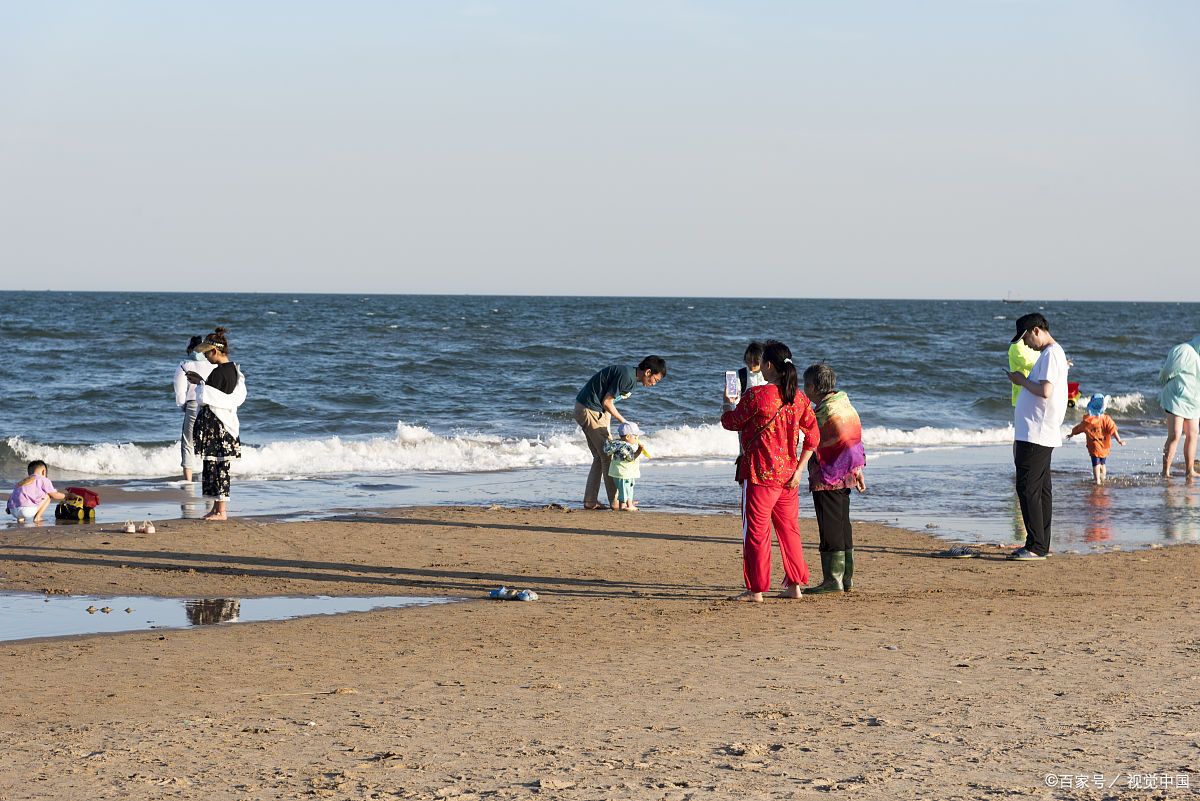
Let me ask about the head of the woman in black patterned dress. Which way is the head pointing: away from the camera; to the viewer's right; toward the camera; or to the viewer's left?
to the viewer's left

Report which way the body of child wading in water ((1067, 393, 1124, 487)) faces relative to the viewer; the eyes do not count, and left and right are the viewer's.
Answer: facing away from the viewer

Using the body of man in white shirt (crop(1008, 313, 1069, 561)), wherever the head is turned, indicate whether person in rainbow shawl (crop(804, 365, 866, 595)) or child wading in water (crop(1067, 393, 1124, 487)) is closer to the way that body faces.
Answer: the person in rainbow shawl

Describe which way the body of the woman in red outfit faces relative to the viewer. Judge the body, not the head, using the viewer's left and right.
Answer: facing away from the viewer and to the left of the viewer

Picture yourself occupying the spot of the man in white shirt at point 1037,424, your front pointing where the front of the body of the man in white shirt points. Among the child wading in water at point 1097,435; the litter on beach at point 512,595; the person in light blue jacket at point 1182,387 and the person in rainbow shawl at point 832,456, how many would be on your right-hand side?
2

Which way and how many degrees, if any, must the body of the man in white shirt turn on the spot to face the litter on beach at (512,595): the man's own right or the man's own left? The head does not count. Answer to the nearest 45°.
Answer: approximately 45° to the man's own left

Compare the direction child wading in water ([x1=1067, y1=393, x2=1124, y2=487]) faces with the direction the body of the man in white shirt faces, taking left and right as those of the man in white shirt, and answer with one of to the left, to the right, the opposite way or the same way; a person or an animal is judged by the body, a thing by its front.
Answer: to the right

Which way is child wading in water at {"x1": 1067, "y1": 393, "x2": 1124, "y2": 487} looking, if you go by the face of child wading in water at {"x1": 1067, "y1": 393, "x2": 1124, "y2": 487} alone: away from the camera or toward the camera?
away from the camera

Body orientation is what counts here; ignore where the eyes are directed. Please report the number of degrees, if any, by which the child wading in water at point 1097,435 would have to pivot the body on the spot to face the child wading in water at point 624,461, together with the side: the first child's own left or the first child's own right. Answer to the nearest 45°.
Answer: approximately 135° to the first child's own left

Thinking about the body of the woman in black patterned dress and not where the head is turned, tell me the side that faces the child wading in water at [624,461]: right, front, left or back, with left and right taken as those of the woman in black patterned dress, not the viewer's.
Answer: back

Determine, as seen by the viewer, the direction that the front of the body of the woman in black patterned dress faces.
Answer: to the viewer's left

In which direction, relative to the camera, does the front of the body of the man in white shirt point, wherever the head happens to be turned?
to the viewer's left
